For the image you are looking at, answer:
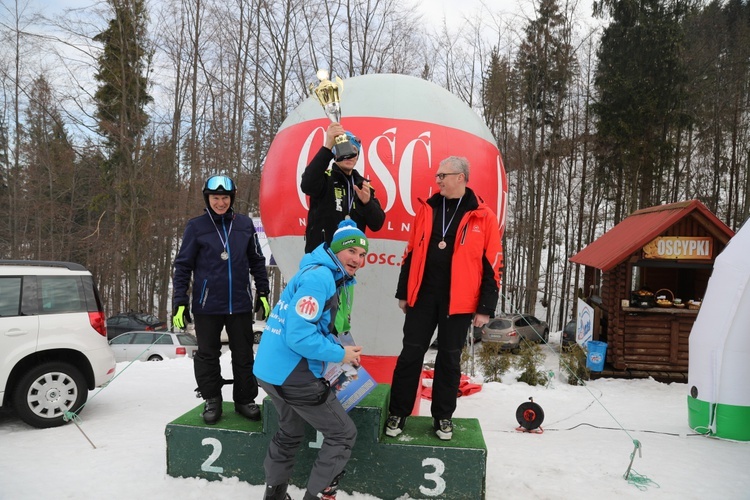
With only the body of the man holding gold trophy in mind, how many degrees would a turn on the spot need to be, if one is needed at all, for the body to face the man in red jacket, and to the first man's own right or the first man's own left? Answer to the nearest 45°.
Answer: approximately 90° to the first man's own left

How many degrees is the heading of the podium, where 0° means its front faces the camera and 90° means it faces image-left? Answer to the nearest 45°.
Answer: approximately 0°

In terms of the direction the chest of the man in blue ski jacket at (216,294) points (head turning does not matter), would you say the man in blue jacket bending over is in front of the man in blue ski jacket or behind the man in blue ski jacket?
in front

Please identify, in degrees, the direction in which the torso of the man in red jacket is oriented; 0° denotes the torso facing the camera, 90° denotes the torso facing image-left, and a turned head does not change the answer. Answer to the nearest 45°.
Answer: approximately 45°

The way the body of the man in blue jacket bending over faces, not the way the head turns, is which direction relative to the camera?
to the viewer's right

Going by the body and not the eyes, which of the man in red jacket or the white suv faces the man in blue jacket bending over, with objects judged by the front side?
the man in red jacket

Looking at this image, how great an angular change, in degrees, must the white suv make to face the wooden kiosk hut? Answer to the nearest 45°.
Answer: approximately 180°

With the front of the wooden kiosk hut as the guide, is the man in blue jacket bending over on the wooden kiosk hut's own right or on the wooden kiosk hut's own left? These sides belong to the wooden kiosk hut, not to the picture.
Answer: on the wooden kiosk hut's own right

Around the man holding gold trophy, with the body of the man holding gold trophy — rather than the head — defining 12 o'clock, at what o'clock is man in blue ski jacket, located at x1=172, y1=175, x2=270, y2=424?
The man in blue ski jacket is roughly at 3 o'clock from the man holding gold trophy.

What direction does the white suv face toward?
to the viewer's left

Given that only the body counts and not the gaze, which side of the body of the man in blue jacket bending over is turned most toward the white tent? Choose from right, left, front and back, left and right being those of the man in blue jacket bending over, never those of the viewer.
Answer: front

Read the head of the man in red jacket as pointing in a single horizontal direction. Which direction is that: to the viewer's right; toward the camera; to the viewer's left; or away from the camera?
to the viewer's left
